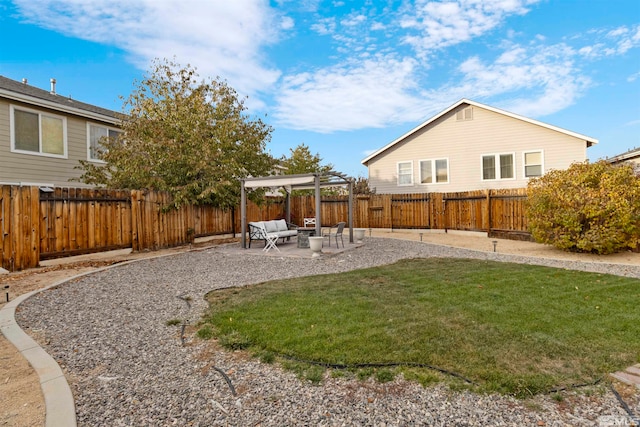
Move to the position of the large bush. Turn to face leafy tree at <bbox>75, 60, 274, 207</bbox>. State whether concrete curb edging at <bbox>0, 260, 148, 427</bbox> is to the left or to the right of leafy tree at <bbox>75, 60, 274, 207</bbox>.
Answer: left

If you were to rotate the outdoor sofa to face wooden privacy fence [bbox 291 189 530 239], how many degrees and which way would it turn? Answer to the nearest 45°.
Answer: approximately 90° to its left

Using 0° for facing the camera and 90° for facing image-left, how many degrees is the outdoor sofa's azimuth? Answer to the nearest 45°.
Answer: approximately 315°

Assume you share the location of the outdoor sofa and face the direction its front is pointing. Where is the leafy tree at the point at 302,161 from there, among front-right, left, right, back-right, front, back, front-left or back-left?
back-left

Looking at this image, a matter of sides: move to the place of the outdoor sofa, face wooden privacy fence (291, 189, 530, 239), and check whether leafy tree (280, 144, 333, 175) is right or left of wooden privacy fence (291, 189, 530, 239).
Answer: left

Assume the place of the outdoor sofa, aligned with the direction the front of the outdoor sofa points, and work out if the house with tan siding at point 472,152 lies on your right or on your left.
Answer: on your left

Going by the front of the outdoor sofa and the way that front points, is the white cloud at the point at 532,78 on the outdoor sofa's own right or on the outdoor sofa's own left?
on the outdoor sofa's own left
